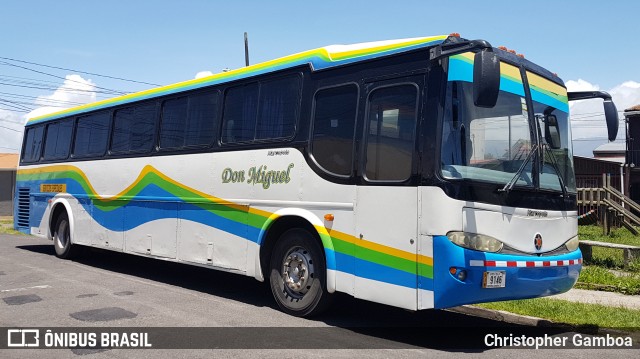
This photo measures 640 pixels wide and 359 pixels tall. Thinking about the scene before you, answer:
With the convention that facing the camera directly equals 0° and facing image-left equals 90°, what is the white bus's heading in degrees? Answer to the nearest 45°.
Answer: approximately 315°
